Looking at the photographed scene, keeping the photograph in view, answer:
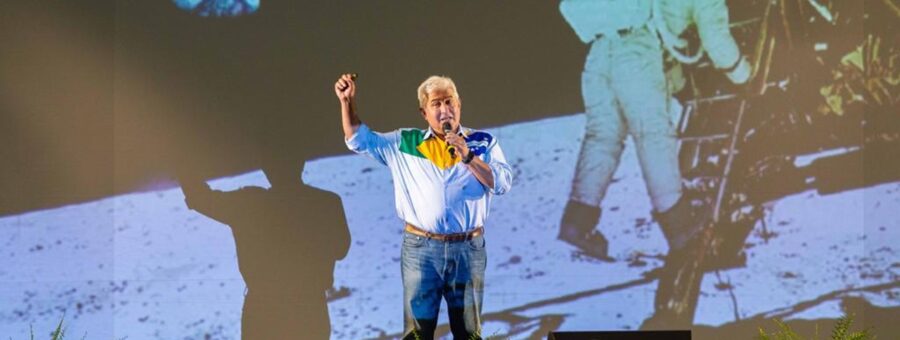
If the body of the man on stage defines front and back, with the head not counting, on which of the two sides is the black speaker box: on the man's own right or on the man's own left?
on the man's own left

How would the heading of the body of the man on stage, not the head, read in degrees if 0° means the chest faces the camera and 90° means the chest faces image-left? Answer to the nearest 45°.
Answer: approximately 0°
